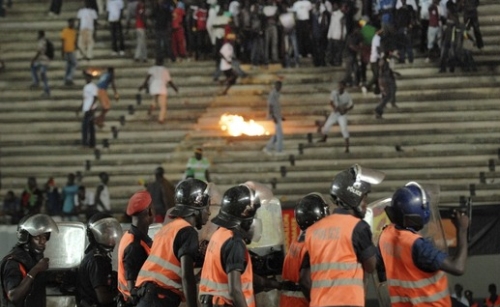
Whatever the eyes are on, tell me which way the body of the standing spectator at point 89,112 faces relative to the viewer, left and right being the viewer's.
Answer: facing the viewer and to the left of the viewer

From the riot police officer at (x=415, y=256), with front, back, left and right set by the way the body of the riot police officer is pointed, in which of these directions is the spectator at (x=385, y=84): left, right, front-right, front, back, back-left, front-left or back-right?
front-left

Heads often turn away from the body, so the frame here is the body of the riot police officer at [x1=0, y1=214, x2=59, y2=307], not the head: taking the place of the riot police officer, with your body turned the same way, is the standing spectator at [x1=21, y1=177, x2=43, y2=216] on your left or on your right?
on your left

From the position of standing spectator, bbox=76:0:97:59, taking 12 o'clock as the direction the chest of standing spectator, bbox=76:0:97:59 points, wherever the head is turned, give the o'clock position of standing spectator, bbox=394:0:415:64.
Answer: standing spectator, bbox=394:0:415:64 is roughly at 10 o'clock from standing spectator, bbox=76:0:97:59.

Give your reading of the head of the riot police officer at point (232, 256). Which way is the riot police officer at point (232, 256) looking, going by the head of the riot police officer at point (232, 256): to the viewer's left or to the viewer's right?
to the viewer's right

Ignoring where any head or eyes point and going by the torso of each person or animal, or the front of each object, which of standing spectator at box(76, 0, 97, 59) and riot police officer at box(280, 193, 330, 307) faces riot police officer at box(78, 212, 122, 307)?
the standing spectator

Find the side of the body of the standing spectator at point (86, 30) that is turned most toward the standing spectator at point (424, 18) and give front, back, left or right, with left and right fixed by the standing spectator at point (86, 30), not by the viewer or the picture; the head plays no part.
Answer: left
